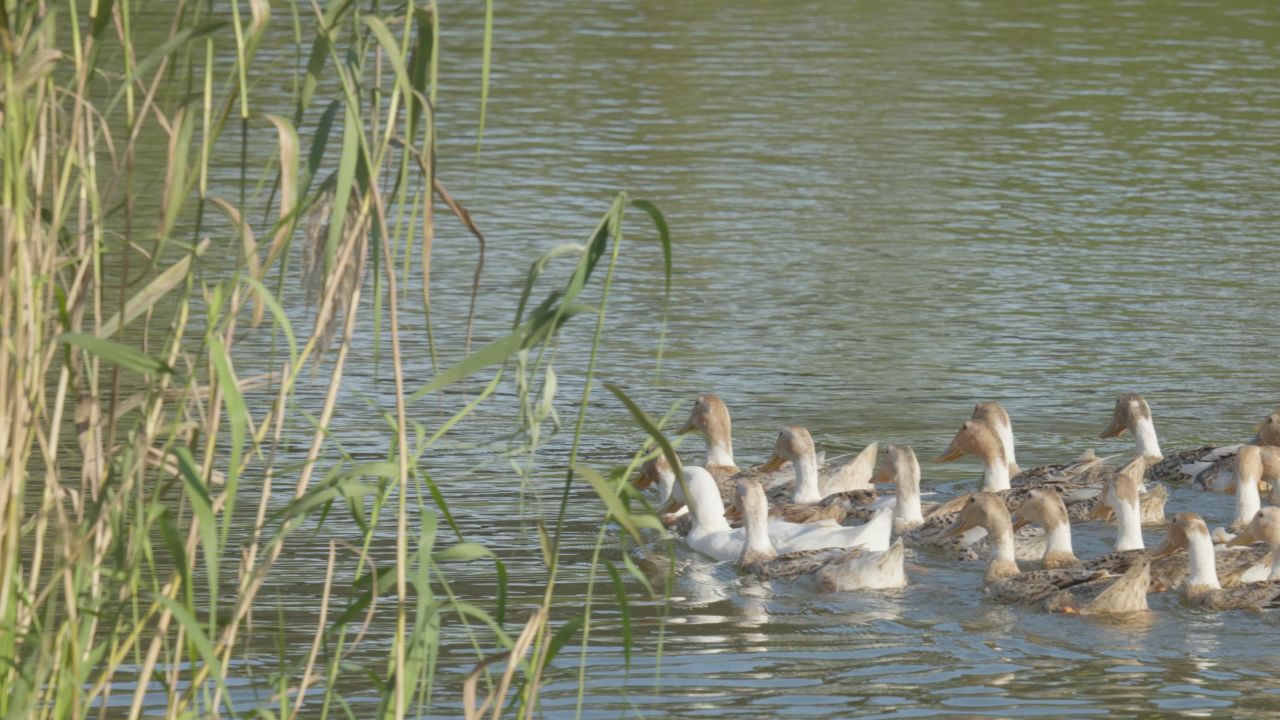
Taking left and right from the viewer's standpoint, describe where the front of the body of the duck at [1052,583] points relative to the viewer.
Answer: facing to the left of the viewer

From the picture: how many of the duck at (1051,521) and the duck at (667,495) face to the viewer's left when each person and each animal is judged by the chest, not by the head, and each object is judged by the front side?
2

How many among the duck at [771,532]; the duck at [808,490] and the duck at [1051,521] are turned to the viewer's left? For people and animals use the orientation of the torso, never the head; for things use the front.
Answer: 3

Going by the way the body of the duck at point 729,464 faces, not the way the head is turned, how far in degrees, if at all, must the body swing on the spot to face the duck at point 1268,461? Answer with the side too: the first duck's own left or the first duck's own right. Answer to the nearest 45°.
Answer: approximately 180°

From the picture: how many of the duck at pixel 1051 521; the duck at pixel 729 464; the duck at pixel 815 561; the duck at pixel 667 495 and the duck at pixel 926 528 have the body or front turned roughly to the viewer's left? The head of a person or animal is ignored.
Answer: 5

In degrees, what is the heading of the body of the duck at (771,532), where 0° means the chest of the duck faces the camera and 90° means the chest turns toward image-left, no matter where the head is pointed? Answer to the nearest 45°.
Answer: approximately 90°

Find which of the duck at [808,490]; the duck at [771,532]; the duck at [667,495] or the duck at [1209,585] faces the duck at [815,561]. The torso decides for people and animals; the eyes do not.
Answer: the duck at [1209,585]

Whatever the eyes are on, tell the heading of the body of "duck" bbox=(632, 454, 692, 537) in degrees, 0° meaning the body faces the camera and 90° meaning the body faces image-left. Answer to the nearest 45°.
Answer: approximately 90°

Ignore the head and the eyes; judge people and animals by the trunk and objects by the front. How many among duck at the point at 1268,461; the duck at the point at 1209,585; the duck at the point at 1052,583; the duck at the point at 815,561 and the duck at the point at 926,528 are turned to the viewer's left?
5

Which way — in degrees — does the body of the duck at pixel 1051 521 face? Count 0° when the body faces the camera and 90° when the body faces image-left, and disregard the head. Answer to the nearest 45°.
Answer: approximately 90°

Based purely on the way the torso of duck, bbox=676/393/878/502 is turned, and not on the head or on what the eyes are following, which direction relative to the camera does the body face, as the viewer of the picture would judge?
to the viewer's left

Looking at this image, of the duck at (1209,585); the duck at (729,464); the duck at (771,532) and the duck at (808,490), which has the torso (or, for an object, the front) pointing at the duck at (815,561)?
the duck at (1209,585)

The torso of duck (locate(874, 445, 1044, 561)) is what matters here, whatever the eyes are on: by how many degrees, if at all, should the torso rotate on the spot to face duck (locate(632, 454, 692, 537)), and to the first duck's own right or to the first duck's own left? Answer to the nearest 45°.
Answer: approximately 45° to the first duck's own right

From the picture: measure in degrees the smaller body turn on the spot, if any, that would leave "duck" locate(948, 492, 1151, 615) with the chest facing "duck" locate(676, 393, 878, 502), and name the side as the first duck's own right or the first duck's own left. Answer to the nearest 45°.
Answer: approximately 45° to the first duck's own right

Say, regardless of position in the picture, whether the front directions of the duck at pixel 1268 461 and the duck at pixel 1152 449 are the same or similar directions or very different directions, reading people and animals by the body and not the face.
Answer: same or similar directions

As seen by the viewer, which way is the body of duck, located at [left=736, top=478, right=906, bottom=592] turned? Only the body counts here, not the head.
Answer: to the viewer's left

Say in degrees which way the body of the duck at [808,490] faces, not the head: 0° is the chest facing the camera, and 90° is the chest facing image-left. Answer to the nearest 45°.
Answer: approximately 90°
